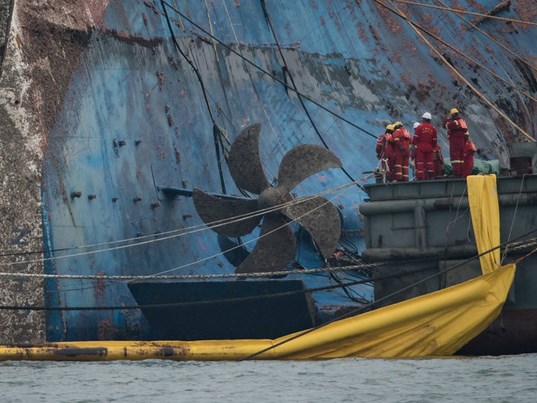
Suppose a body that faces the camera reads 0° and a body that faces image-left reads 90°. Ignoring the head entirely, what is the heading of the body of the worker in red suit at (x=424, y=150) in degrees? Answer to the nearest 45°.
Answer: approximately 180°

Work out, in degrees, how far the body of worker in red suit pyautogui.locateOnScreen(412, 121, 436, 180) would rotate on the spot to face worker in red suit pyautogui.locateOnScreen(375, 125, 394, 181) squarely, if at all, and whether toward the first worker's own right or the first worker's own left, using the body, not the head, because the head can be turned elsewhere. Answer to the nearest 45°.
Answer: approximately 45° to the first worker's own left

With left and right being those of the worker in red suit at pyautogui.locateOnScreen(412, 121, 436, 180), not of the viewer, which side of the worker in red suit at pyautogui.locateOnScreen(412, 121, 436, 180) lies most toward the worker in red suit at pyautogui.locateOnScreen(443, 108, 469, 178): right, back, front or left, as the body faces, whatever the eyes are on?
right

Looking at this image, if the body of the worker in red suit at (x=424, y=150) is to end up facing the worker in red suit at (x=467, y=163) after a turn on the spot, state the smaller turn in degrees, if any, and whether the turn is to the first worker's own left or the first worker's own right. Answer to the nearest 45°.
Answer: approximately 90° to the first worker's own right
